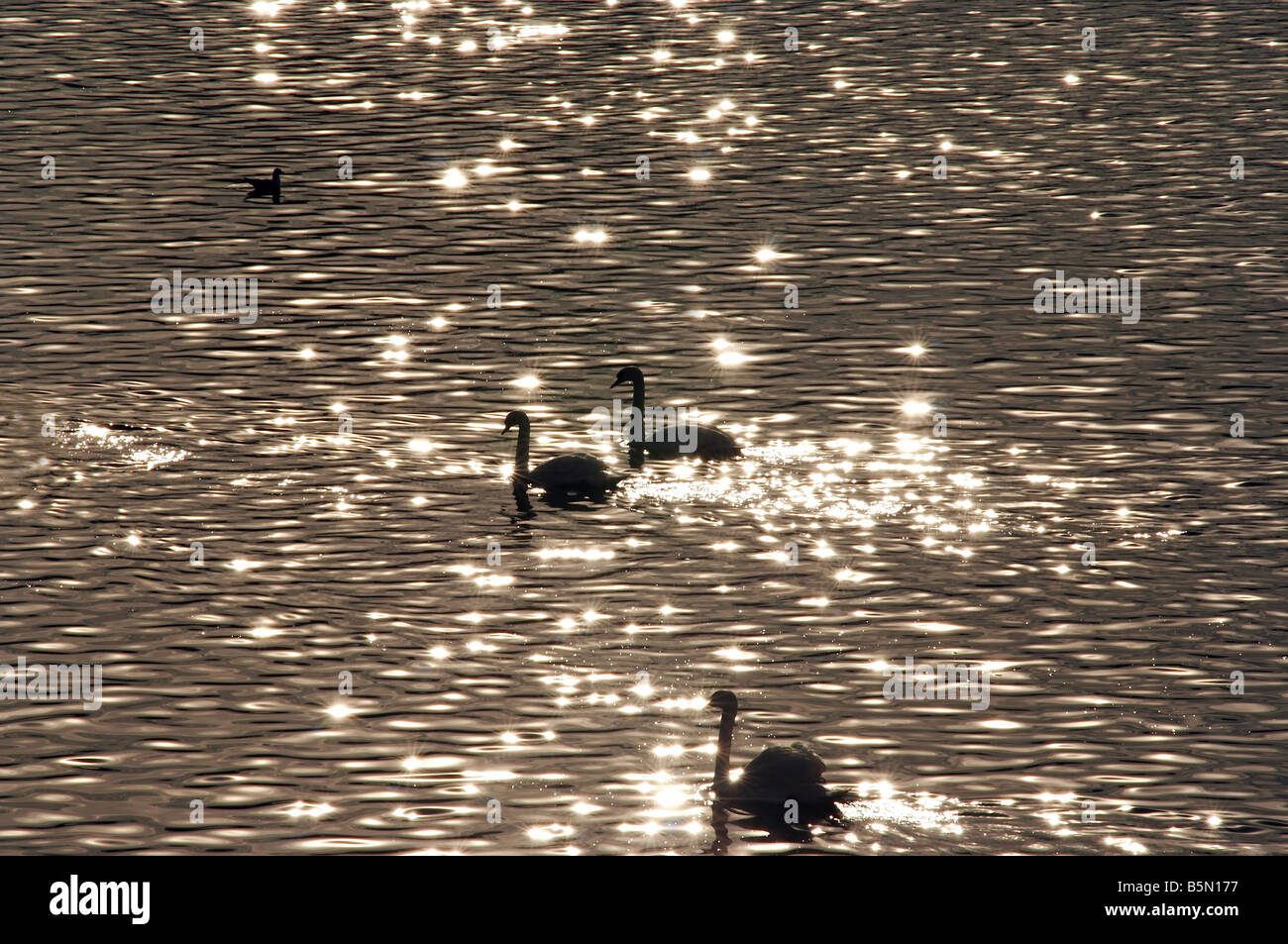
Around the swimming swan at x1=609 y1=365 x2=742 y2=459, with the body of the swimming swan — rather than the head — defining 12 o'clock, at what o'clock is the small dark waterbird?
The small dark waterbird is roughly at 2 o'clock from the swimming swan.

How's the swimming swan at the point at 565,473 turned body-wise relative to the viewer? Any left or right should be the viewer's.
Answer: facing to the left of the viewer

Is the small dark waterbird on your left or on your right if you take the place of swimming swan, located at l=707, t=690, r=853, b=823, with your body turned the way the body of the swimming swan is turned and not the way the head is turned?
on your right

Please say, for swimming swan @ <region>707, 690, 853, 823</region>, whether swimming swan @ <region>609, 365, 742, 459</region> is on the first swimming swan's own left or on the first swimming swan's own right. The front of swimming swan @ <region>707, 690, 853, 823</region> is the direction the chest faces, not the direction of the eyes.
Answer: on the first swimming swan's own right

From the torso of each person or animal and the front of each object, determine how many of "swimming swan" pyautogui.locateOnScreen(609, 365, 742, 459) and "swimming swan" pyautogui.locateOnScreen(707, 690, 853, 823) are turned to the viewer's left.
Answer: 2

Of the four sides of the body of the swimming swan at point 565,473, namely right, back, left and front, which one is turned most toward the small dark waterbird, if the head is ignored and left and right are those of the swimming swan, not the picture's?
right

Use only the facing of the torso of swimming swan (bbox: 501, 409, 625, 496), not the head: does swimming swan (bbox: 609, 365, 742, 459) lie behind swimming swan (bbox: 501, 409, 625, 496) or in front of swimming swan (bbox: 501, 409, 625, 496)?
behind

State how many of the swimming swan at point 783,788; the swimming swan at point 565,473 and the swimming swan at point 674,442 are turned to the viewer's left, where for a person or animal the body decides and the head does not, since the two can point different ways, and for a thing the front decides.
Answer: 3

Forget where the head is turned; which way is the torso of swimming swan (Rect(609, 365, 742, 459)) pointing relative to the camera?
to the viewer's left

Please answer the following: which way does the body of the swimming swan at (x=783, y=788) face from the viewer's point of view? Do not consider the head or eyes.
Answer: to the viewer's left

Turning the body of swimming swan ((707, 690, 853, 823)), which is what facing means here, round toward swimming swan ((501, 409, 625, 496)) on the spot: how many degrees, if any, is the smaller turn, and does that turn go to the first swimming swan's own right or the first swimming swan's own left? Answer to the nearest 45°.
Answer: approximately 90° to the first swimming swan's own right

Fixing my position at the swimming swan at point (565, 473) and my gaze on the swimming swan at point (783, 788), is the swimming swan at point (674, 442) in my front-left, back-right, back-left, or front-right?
back-left

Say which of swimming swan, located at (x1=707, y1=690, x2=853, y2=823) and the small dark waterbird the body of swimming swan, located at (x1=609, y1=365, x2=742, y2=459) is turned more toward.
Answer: the small dark waterbird

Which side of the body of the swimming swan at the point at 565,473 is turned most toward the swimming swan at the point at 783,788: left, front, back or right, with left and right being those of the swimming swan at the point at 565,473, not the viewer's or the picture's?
left
